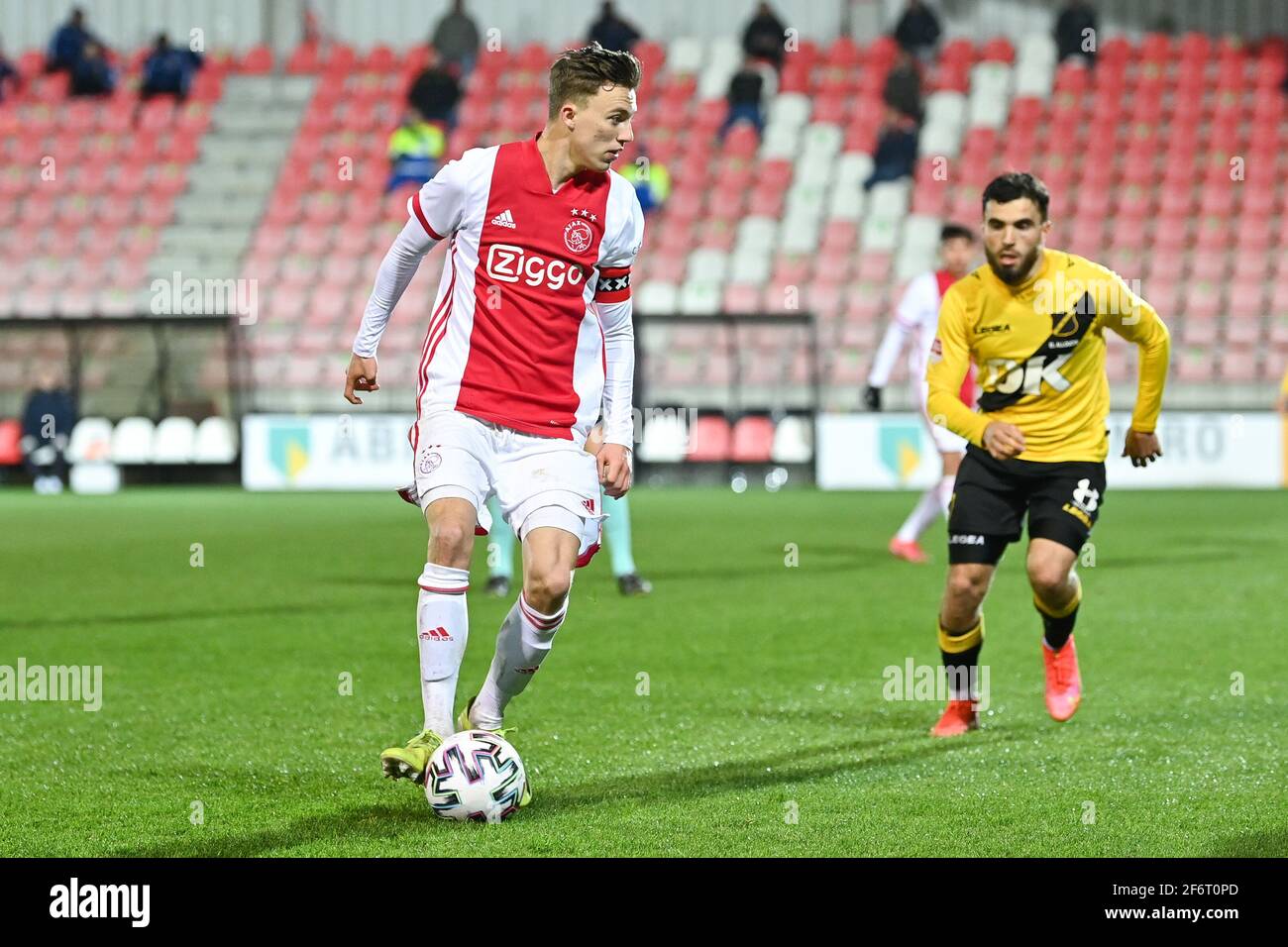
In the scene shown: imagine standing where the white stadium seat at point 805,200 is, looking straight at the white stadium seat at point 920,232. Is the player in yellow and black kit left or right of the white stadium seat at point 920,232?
right

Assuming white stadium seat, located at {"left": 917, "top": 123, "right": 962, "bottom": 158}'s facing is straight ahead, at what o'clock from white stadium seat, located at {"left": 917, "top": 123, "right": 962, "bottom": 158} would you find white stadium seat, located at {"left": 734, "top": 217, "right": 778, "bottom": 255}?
white stadium seat, located at {"left": 734, "top": 217, "right": 778, "bottom": 255} is roughly at 2 o'clock from white stadium seat, located at {"left": 917, "top": 123, "right": 962, "bottom": 158}.

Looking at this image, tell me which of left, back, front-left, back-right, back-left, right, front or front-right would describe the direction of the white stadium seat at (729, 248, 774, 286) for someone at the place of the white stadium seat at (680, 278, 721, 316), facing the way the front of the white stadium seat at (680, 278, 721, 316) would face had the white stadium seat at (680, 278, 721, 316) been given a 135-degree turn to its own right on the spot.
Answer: right

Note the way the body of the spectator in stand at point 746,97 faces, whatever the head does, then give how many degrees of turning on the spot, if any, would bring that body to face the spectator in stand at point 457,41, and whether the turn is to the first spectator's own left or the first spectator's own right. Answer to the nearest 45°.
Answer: approximately 90° to the first spectator's own right

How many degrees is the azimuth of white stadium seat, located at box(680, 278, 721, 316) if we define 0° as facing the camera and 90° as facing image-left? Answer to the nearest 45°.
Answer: approximately 0°

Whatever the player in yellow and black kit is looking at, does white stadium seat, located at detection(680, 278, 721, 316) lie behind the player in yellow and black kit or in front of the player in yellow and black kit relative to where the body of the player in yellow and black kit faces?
behind

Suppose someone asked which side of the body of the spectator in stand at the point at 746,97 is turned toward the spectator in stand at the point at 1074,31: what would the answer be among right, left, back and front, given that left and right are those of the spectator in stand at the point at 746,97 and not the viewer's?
left

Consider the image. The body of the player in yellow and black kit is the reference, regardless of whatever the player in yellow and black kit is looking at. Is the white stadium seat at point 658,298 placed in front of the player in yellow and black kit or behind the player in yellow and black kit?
behind

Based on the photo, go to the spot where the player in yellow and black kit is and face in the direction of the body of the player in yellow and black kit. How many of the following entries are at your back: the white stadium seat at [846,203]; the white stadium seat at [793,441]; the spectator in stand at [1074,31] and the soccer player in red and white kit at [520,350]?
3

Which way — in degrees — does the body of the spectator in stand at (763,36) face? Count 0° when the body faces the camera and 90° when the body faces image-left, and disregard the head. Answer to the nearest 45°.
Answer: approximately 0°

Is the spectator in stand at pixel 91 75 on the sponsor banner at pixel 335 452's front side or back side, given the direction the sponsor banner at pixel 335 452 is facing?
on the back side
